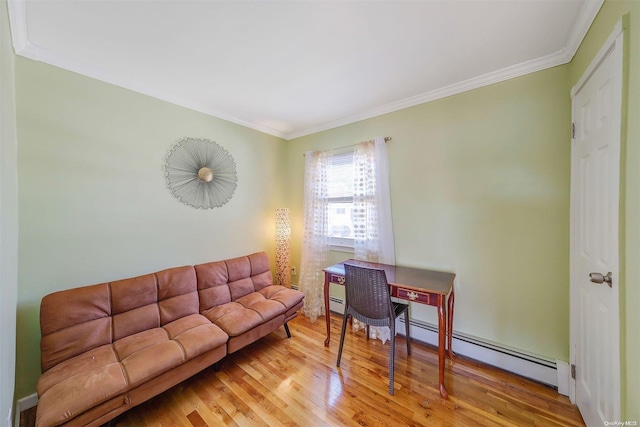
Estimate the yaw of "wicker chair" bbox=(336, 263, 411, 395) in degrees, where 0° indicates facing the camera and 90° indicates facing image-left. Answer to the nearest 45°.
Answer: approximately 225°

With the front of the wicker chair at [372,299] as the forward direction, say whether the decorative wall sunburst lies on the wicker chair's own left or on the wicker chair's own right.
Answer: on the wicker chair's own left

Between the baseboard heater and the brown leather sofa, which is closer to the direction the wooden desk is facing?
the brown leather sofa

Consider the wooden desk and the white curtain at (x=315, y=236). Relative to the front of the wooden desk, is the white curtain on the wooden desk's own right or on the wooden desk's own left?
on the wooden desk's own right

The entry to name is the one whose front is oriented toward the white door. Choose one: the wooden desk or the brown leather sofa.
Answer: the brown leather sofa

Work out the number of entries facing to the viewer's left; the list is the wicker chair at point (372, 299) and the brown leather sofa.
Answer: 0

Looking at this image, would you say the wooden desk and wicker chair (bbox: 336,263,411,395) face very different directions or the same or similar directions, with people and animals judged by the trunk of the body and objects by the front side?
very different directions

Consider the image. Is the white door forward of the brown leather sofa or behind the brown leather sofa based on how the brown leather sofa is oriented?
forward

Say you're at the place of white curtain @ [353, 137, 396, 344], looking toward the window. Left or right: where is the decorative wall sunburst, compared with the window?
left

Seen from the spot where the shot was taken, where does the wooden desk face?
facing the viewer and to the left of the viewer
